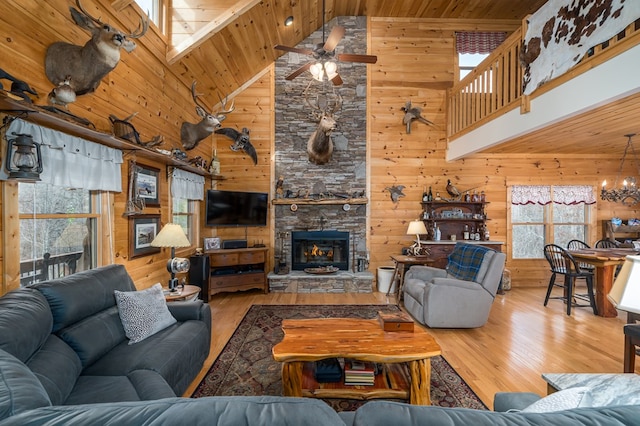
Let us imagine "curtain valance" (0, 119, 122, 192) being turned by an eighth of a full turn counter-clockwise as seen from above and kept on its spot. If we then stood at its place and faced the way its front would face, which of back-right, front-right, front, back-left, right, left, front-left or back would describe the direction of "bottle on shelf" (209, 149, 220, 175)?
front-left

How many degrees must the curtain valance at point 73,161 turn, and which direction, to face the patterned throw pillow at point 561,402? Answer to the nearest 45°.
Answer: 0° — it already faces it

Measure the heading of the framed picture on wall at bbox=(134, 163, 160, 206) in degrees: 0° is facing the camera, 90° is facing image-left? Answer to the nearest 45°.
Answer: approximately 315°

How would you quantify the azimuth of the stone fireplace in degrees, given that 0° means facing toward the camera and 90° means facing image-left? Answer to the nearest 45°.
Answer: approximately 0°

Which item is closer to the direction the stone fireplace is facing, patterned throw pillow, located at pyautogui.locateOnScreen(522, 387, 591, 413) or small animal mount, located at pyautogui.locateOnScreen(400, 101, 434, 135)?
the patterned throw pillow

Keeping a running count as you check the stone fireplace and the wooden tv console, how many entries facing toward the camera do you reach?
2

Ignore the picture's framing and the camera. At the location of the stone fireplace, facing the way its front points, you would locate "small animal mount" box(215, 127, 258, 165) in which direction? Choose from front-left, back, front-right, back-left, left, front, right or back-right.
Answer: right

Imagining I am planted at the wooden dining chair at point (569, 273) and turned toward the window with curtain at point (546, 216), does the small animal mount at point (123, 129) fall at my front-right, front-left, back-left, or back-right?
back-left

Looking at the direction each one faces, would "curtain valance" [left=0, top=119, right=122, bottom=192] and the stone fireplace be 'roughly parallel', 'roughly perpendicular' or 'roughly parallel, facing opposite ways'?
roughly perpendicular

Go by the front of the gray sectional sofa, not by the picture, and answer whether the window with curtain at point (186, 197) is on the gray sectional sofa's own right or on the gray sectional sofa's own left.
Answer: on the gray sectional sofa's own left

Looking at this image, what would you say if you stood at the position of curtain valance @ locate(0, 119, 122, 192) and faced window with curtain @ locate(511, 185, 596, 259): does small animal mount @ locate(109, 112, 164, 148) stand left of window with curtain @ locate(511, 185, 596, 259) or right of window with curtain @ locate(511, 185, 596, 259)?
left

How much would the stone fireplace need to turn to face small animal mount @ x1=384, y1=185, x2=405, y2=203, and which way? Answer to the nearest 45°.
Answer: approximately 90° to its left
